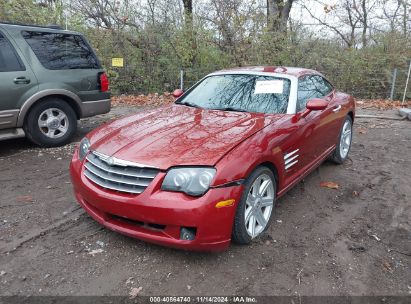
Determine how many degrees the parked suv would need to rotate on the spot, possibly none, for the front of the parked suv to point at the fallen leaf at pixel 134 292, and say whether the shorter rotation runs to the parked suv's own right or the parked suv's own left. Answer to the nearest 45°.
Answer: approximately 90° to the parked suv's own left

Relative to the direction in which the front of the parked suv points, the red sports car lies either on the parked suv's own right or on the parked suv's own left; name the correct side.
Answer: on the parked suv's own left

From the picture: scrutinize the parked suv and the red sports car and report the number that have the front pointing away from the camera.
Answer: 0

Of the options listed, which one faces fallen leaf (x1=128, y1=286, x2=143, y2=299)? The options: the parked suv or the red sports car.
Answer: the red sports car

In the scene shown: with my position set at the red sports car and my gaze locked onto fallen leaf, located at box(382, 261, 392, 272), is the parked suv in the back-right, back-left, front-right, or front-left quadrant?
back-right

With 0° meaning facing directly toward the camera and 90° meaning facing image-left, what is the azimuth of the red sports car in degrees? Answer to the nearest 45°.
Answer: approximately 45°

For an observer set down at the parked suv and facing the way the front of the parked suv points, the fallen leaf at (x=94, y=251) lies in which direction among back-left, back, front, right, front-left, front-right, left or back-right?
left

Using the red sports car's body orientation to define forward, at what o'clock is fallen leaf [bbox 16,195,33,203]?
The fallen leaf is roughly at 2 o'clock from the red sports car.

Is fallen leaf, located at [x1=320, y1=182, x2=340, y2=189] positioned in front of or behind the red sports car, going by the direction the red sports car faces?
behind

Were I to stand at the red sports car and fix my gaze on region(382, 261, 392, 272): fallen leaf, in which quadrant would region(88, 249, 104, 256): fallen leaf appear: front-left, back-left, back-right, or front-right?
front-right

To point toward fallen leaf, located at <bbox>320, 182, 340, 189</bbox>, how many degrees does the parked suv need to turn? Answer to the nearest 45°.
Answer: approximately 135° to its left

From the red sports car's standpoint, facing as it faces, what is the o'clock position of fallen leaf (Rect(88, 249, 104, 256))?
The fallen leaf is roughly at 1 o'clock from the red sports car.

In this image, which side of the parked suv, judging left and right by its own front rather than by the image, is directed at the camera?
left

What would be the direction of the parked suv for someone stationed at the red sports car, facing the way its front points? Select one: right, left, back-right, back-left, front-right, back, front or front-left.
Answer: right
